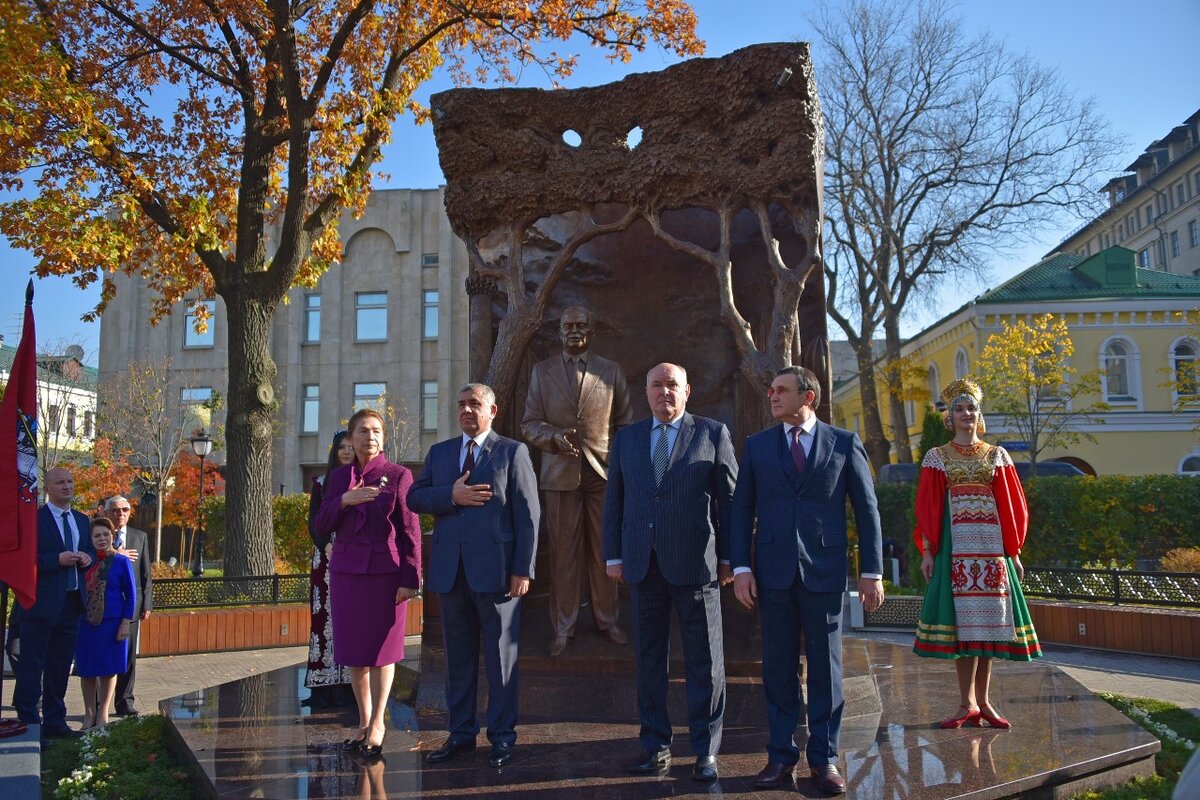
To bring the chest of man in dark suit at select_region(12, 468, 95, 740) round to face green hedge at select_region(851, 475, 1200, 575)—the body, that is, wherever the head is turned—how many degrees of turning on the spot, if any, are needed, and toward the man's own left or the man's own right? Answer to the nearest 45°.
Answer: approximately 45° to the man's own left

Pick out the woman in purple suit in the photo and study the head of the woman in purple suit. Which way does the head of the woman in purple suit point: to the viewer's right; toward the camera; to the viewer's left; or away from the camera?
toward the camera

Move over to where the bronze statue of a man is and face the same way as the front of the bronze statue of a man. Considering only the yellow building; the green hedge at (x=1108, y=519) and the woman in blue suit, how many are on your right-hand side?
1

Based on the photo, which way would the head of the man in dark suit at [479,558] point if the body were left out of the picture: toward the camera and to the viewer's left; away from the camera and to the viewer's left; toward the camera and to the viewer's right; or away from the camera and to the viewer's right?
toward the camera and to the viewer's left

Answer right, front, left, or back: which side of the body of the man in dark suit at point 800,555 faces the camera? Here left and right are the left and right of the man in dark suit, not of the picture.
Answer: front

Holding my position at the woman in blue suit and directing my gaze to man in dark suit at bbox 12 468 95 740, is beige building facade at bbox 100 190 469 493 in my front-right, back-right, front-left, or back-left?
back-right

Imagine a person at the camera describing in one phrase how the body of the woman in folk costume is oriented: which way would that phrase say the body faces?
toward the camera

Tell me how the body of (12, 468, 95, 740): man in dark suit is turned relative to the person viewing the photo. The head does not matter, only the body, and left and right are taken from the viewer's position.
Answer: facing the viewer and to the right of the viewer

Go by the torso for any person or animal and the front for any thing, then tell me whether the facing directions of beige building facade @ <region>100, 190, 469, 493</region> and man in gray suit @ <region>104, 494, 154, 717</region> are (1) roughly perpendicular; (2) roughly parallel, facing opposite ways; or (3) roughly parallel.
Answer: roughly parallel

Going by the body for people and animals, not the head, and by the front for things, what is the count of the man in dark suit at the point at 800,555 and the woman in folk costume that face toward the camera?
2
